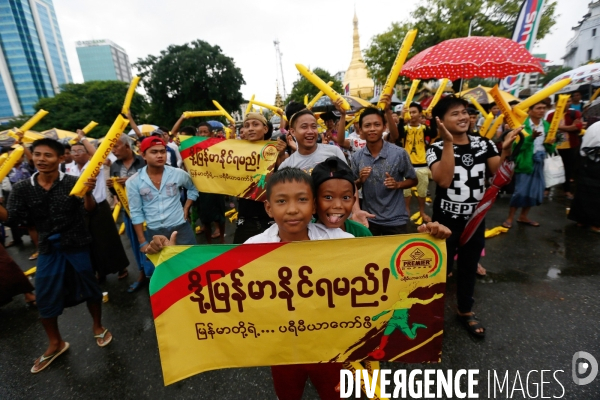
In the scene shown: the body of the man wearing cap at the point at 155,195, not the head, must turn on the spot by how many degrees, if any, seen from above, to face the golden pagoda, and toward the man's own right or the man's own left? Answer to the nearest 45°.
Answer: approximately 135° to the man's own left

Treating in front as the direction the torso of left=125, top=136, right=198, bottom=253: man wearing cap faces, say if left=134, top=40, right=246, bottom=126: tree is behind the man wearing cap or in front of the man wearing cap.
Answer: behind

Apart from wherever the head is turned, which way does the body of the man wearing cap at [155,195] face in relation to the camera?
toward the camera

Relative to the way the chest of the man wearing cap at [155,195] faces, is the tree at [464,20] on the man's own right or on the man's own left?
on the man's own left

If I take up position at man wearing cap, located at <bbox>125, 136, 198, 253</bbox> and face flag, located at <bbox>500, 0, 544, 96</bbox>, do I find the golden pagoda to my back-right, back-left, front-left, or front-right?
front-left

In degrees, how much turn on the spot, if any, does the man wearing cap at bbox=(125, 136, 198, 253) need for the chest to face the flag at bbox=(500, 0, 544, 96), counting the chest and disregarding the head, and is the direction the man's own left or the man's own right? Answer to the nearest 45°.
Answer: approximately 90° to the man's own left

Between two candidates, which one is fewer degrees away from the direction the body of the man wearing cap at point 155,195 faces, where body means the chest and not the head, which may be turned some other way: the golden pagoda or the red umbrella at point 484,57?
the red umbrella

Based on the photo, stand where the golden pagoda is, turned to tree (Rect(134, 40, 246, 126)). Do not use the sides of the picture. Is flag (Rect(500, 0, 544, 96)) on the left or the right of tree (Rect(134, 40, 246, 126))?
left

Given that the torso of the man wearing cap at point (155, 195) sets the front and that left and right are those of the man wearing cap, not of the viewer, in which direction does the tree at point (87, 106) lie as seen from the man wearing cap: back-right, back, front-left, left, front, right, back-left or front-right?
back

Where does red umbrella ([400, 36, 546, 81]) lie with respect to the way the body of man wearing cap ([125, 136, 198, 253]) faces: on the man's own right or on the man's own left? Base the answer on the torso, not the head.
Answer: on the man's own left

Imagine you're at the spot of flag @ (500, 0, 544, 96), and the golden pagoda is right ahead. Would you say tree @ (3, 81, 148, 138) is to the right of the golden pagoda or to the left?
left

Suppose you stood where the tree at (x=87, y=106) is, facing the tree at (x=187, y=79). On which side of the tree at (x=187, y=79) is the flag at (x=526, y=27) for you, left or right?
right
